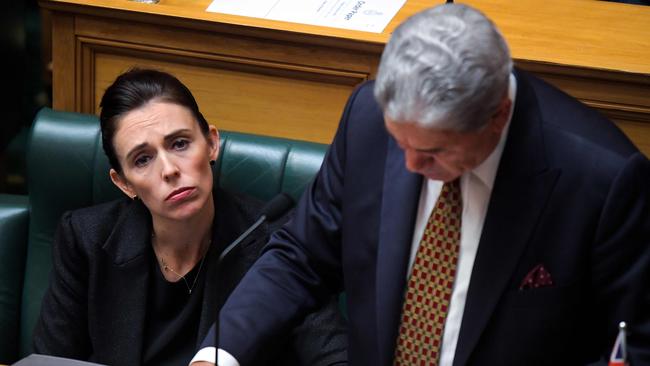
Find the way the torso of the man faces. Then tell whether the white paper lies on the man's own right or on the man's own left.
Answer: on the man's own right

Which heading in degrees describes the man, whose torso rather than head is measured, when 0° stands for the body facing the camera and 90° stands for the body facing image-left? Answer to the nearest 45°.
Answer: approximately 45°

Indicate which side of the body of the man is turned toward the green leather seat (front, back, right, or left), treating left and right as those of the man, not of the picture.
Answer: right

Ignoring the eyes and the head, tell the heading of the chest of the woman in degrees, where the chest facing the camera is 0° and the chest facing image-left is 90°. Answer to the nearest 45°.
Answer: approximately 0°

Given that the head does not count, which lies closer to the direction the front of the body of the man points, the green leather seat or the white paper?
the green leather seat

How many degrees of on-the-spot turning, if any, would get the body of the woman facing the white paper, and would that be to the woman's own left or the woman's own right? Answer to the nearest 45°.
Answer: approximately 135° to the woman's own left
